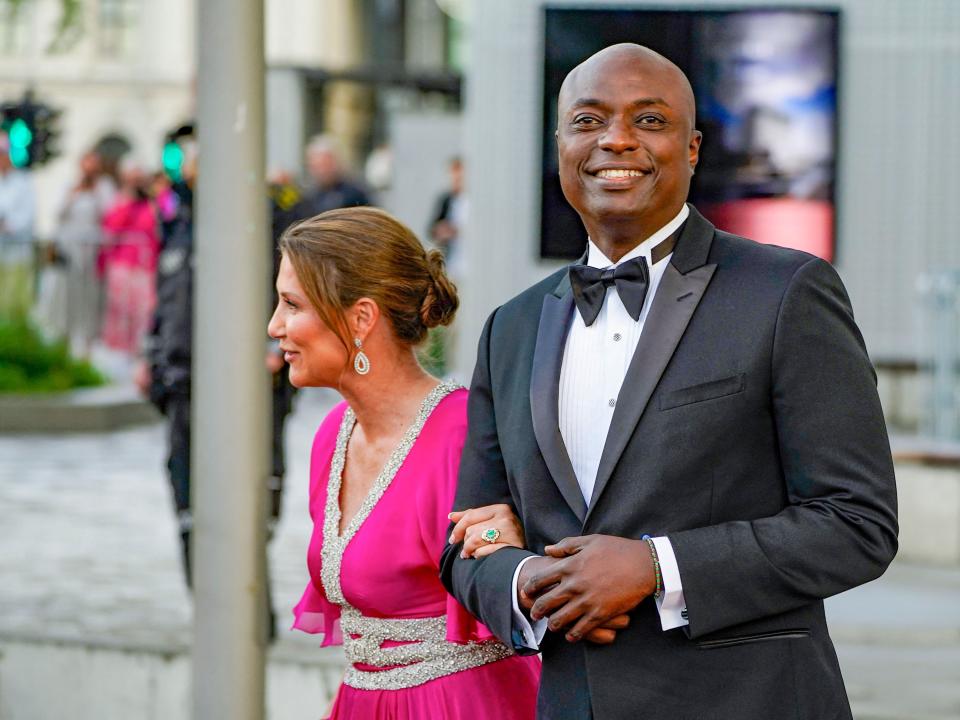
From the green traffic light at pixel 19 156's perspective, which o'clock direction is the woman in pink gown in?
The woman in pink gown is roughly at 12 o'clock from the green traffic light.

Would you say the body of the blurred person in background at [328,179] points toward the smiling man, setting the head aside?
yes

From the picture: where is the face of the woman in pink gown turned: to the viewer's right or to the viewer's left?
to the viewer's left
